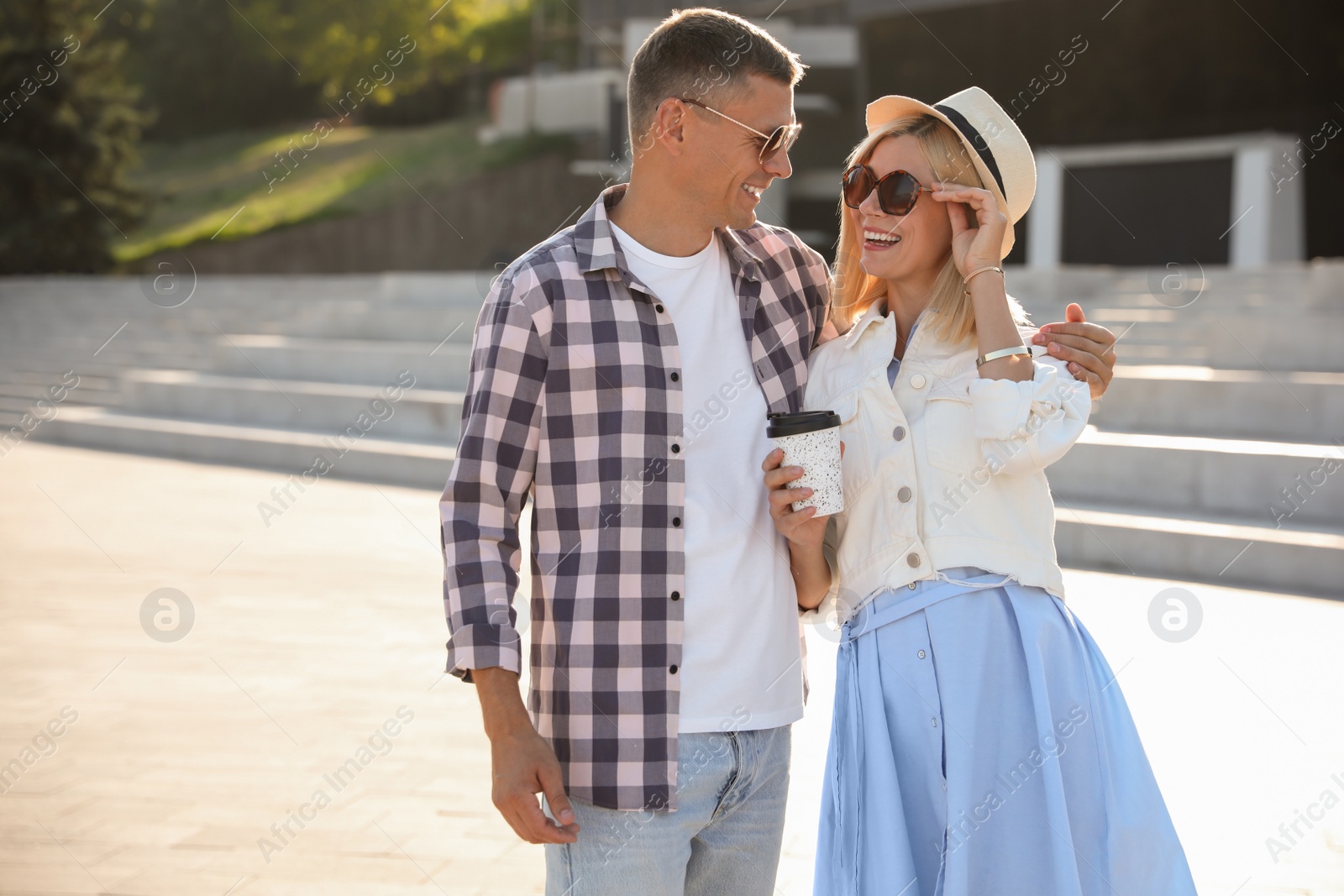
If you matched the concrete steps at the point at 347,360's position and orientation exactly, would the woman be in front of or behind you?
in front

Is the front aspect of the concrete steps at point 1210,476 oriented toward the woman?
yes

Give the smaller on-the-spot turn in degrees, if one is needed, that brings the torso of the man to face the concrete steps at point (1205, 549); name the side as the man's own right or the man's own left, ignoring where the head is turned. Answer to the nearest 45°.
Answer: approximately 90° to the man's own left

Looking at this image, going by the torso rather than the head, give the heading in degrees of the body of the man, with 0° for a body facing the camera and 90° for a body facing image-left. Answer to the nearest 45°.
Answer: approximately 315°

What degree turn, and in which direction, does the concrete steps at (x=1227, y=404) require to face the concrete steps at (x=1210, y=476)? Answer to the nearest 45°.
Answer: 0° — it already faces it

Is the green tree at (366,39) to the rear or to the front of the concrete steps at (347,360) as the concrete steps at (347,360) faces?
to the rear
